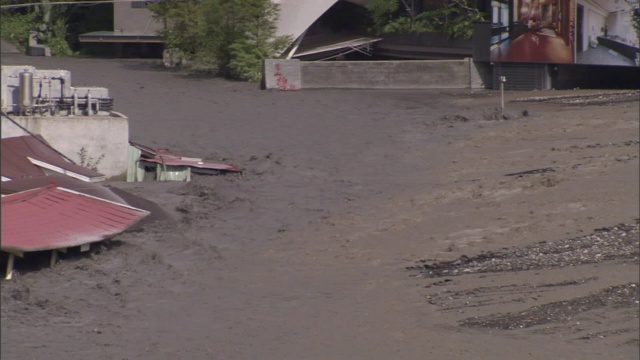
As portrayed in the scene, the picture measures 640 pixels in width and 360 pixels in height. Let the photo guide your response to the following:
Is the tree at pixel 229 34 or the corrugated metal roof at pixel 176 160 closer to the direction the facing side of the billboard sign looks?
the corrugated metal roof

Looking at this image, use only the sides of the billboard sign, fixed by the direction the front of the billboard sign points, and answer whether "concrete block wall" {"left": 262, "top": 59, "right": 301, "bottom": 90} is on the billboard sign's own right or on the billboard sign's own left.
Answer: on the billboard sign's own right

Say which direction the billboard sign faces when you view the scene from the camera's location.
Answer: facing the viewer

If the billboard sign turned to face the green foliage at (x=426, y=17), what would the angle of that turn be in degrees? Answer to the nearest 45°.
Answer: approximately 135° to its right

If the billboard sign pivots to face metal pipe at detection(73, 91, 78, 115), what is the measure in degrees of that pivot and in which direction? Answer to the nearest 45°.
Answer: approximately 45° to its right

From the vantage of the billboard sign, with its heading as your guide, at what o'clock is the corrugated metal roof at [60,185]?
The corrugated metal roof is roughly at 1 o'clock from the billboard sign.

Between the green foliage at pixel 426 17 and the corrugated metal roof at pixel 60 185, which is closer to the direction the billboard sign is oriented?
the corrugated metal roof

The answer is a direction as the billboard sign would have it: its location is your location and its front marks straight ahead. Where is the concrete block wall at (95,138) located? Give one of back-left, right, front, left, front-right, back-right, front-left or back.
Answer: front-right

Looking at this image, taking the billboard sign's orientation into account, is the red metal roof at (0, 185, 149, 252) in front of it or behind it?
in front

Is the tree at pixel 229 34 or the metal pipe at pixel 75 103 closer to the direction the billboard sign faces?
the metal pipe
